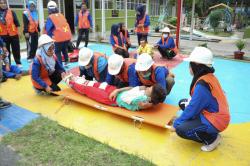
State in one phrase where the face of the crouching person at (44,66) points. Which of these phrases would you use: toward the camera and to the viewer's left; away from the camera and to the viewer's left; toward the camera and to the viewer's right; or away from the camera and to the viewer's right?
toward the camera and to the viewer's right

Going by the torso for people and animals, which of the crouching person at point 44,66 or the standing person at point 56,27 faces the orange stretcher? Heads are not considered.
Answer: the crouching person

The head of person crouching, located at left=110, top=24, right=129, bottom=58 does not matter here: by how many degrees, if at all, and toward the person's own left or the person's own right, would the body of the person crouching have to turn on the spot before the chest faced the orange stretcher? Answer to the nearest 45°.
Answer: approximately 45° to the person's own right

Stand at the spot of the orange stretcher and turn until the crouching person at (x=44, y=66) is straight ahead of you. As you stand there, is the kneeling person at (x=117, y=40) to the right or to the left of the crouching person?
right

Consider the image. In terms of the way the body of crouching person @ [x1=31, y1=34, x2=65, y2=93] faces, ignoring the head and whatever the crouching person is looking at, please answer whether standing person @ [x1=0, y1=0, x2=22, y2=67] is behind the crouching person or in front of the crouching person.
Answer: behind

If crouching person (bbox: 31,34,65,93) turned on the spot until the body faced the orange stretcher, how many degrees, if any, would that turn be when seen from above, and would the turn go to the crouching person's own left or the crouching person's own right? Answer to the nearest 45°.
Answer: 0° — they already face it

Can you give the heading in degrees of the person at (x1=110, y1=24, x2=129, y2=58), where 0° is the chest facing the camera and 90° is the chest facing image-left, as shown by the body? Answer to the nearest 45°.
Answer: approximately 315°
